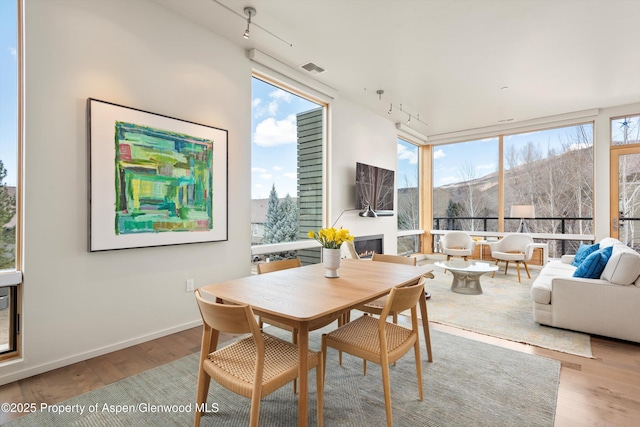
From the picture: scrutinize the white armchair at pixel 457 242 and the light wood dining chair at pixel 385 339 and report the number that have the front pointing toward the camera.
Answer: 1

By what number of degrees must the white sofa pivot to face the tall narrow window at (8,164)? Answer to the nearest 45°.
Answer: approximately 45° to its left

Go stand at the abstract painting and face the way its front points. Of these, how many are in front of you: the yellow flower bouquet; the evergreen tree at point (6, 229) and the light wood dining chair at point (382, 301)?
2

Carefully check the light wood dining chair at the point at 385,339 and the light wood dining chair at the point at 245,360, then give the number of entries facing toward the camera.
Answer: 0

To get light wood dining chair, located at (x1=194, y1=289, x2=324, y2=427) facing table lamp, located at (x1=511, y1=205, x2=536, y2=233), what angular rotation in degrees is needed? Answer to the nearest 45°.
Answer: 0° — it already faces it

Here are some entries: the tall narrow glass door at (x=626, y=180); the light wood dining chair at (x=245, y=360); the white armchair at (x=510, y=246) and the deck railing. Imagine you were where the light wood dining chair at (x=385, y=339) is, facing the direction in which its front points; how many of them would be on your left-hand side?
1

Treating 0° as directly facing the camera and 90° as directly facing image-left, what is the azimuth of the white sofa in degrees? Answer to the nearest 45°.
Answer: approximately 90°

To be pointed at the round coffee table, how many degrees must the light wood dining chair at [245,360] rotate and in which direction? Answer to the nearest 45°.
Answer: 0° — it already faces it

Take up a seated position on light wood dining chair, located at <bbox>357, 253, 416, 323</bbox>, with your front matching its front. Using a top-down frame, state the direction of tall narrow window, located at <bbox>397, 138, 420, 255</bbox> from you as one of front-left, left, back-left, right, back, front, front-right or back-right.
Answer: back-right

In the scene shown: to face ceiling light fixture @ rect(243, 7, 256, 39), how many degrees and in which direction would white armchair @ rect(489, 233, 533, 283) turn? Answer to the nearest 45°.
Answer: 0° — it already faces it
